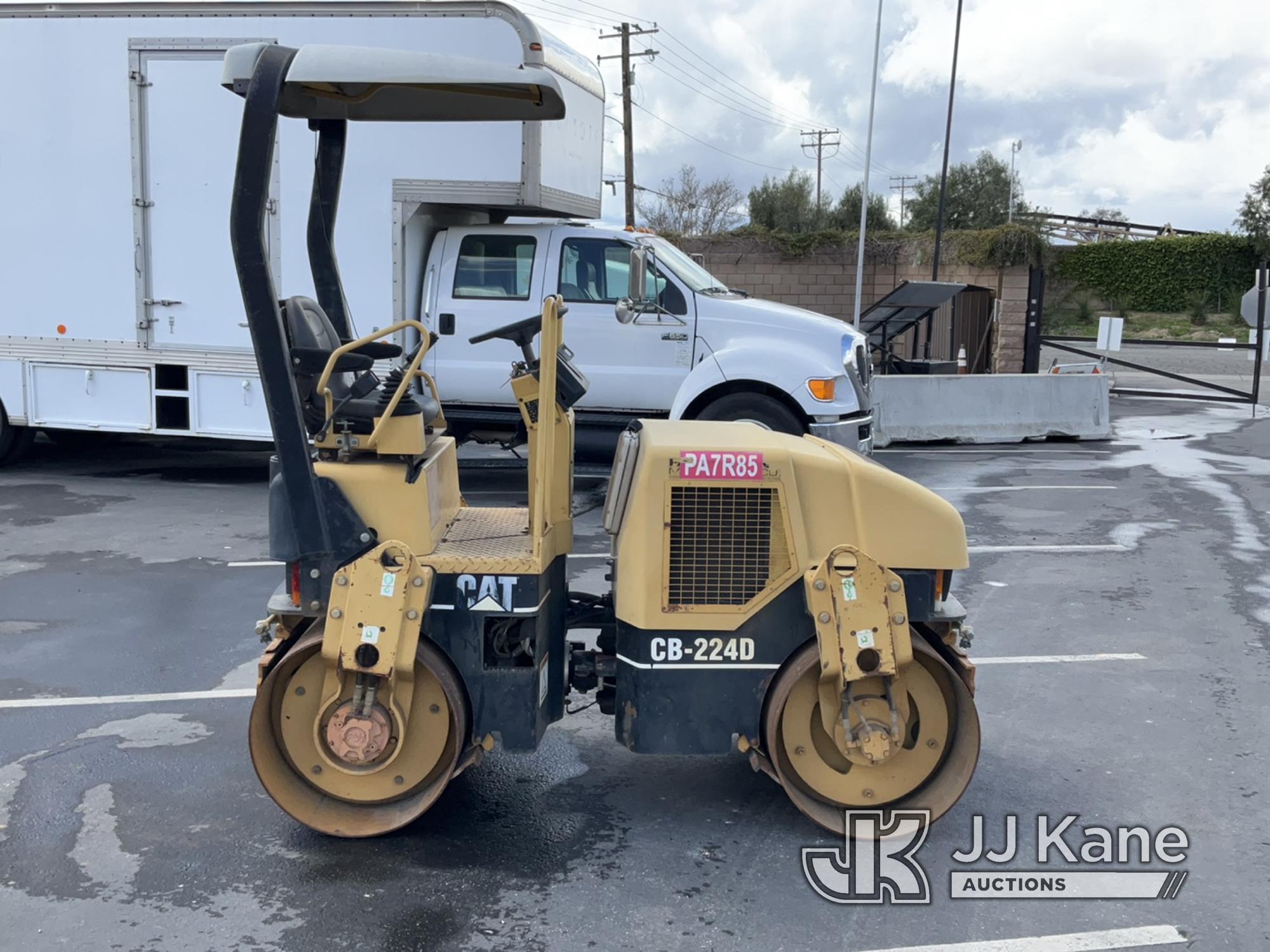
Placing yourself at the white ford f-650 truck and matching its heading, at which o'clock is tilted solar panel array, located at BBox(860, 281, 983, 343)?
The tilted solar panel array is roughly at 10 o'clock from the white ford f-650 truck.

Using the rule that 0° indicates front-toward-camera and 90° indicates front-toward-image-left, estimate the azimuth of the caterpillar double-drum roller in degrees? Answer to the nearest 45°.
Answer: approximately 270°

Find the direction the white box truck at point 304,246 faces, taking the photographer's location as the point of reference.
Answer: facing to the right of the viewer

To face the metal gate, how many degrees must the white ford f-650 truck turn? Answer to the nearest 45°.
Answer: approximately 45° to its left

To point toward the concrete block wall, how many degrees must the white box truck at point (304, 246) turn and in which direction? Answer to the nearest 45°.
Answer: approximately 45° to its left

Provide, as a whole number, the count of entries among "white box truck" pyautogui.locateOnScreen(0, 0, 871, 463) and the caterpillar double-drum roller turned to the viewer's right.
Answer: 2

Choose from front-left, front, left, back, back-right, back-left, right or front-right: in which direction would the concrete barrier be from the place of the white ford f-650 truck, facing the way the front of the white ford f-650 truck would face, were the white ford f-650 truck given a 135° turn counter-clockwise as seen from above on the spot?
right

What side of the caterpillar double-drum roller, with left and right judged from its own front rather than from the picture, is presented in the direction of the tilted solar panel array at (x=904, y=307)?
left

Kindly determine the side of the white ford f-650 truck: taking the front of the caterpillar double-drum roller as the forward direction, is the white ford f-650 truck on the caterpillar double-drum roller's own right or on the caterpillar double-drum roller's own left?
on the caterpillar double-drum roller's own left

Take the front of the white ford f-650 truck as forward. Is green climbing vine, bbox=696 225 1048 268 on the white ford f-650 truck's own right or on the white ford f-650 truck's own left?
on the white ford f-650 truck's own left

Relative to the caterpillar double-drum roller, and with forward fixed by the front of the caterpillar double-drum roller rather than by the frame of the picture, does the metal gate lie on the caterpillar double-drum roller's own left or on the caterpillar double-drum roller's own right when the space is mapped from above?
on the caterpillar double-drum roller's own left

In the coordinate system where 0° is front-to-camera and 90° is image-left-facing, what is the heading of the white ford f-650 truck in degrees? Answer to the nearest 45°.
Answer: approximately 270°

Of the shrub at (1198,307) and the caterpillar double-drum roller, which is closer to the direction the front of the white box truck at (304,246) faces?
the shrub

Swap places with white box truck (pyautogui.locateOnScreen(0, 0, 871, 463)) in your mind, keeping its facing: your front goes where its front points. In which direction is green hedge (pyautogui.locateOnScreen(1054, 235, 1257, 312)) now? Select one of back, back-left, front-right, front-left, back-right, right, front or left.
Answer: front-left

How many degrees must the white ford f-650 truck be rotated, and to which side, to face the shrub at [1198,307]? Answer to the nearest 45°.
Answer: approximately 45° to its left

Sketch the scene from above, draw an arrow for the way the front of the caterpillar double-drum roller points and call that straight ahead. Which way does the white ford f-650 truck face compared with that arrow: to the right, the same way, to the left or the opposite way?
the same way

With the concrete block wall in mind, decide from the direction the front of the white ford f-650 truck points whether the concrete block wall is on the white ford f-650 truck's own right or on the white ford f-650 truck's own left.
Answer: on the white ford f-650 truck's own left

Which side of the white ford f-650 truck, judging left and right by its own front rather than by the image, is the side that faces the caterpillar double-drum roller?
right

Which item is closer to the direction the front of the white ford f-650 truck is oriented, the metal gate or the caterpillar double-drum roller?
the metal gate
